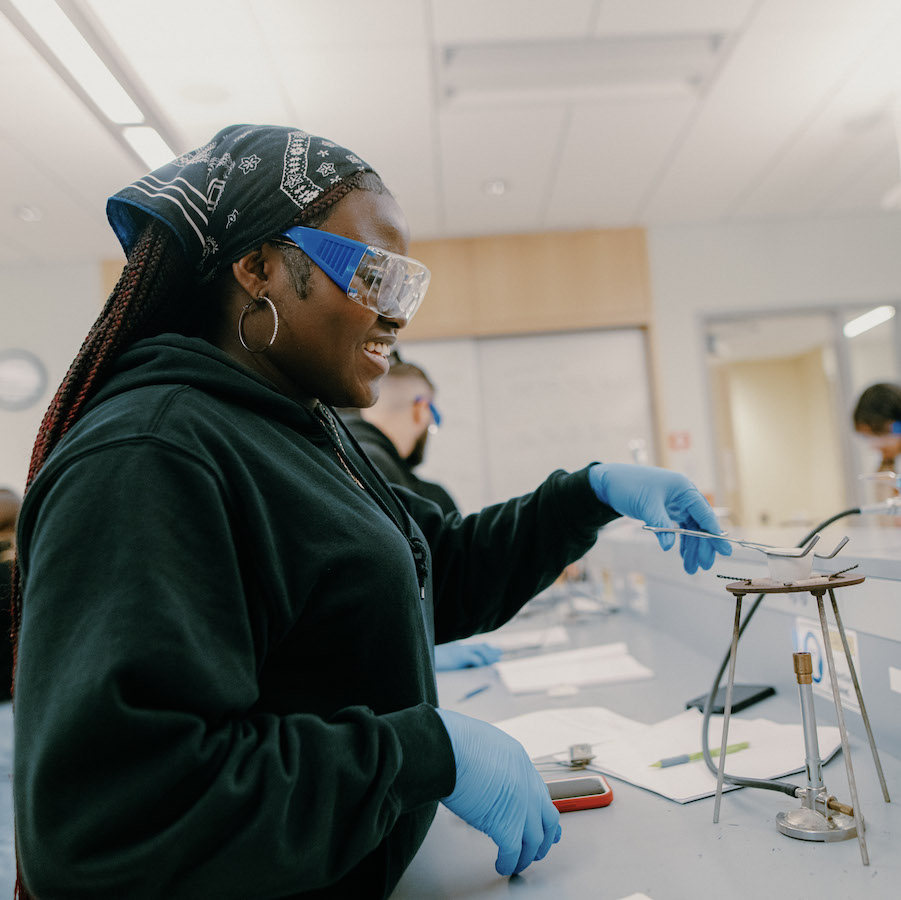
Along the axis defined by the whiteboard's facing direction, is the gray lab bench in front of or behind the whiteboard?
in front

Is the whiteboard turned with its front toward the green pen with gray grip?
yes

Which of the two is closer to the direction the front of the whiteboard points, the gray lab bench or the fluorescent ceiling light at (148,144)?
the gray lab bench

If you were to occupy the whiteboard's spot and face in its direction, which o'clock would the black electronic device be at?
The black electronic device is roughly at 12 o'clock from the whiteboard.

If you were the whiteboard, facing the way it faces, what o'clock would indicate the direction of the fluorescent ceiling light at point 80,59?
The fluorescent ceiling light is roughly at 1 o'clock from the whiteboard.

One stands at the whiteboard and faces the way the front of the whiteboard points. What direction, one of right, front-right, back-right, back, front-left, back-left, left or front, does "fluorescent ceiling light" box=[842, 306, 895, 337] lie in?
left

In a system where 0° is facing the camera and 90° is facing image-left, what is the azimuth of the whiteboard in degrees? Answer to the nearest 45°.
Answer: approximately 0°

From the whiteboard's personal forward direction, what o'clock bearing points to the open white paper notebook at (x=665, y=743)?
The open white paper notebook is roughly at 12 o'clock from the whiteboard.

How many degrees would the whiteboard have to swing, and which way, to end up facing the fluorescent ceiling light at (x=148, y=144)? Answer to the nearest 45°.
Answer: approximately 45° to its right

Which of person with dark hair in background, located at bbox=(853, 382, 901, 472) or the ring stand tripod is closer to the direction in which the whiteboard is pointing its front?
the ring stand tripod

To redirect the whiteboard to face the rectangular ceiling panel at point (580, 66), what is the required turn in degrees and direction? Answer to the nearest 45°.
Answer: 0° — it already faces it

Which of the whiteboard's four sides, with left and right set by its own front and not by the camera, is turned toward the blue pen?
front

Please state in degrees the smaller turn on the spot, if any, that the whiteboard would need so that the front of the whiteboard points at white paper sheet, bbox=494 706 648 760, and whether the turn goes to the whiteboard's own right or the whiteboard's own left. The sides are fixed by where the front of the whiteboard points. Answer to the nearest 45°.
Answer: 0° — it already faces it

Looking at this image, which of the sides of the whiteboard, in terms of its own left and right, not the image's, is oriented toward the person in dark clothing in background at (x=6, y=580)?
front

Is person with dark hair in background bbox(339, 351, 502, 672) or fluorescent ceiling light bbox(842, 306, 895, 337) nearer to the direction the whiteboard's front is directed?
the person with dark hair in background

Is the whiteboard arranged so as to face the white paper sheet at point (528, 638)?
yes
